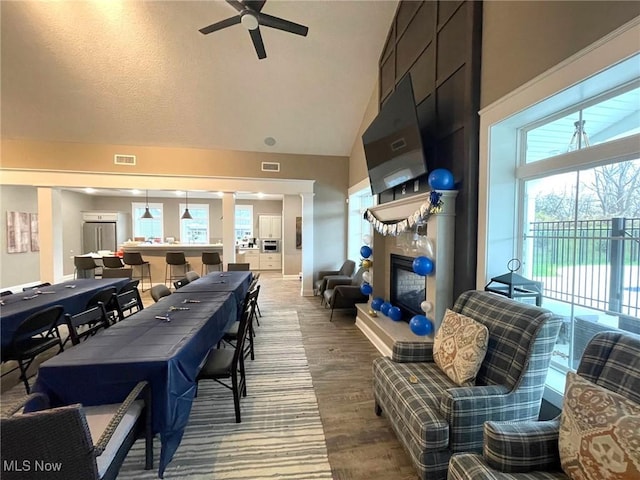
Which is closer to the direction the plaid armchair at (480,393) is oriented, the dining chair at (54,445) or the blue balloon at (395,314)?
the dining chair

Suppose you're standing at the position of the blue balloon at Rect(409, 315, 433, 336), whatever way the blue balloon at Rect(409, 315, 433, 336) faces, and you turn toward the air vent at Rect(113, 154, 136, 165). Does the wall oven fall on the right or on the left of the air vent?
right

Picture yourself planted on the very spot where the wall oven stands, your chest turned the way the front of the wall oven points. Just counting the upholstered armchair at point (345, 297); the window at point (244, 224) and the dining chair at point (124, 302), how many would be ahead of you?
2

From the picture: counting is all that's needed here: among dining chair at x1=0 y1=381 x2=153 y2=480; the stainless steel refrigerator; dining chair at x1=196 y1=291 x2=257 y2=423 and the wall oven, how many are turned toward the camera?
2

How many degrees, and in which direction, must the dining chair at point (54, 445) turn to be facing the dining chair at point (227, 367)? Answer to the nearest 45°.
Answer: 0° — it already faces it

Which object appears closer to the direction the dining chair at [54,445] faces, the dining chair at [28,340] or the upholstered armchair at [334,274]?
the upholstered armchair

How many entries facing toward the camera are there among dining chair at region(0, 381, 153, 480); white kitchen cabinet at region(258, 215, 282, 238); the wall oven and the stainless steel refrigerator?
3

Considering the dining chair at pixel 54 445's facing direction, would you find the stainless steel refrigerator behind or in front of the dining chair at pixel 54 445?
in front

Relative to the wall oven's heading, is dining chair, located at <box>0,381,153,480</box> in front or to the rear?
in front

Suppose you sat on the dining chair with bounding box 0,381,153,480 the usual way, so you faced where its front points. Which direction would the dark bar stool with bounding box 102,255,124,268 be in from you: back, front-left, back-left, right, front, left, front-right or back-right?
front-left

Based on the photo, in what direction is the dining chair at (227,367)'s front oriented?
to the viewer's left

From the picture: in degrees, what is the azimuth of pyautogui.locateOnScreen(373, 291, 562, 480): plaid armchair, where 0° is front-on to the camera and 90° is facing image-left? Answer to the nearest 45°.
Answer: approximately 45°
